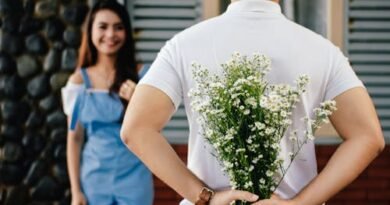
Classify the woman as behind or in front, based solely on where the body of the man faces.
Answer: in front

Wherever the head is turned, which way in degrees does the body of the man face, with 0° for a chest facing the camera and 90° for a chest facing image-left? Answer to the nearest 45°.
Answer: approximately 180°
